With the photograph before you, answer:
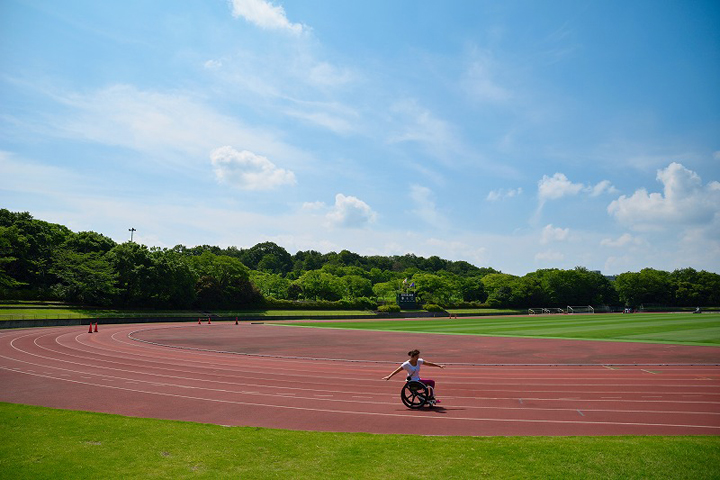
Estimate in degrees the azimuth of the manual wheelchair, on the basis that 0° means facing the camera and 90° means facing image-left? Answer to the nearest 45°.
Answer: approximately 315°
